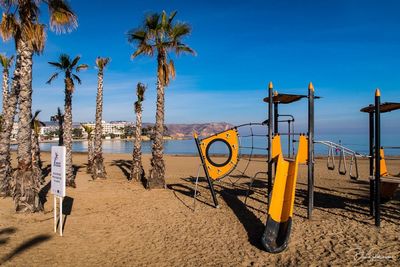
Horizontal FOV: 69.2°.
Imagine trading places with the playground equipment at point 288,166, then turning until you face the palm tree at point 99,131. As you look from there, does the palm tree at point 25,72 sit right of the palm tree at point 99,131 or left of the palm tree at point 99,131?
left

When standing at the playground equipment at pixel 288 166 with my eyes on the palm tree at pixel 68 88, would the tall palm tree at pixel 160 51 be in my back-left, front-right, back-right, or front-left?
front-right

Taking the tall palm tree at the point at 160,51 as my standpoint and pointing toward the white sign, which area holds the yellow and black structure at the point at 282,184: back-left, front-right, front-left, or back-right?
front-left

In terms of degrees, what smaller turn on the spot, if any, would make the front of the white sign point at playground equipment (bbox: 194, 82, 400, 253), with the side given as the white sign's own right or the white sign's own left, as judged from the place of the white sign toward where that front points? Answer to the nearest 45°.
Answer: approximately 135° to the white sign's own left

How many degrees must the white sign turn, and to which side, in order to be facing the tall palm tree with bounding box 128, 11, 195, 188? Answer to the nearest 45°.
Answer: approximately 180°

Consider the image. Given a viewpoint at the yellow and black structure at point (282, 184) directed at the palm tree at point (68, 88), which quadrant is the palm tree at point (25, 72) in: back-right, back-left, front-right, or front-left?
front-left

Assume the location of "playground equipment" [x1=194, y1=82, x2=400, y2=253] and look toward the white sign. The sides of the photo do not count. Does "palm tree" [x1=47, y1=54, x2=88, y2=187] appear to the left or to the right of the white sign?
right

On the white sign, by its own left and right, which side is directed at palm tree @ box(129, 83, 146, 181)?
back

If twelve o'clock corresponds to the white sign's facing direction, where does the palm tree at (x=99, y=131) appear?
The palm tree is roughly at 5 o'clock from the white sign.

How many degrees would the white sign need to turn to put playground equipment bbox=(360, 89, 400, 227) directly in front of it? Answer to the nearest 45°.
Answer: approximately 135° to its left

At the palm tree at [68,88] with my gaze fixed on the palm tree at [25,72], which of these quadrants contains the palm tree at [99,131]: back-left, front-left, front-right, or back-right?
back-left
